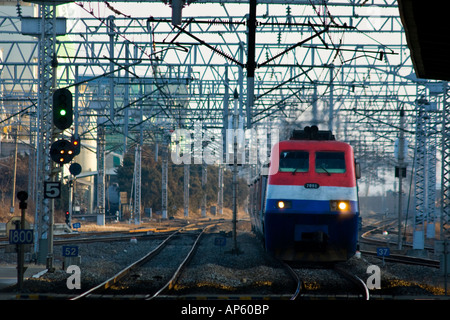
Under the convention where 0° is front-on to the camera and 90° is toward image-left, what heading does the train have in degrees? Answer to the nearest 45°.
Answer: approximately 0°

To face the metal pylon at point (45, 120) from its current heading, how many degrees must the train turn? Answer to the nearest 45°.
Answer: approximately 90° to its right
